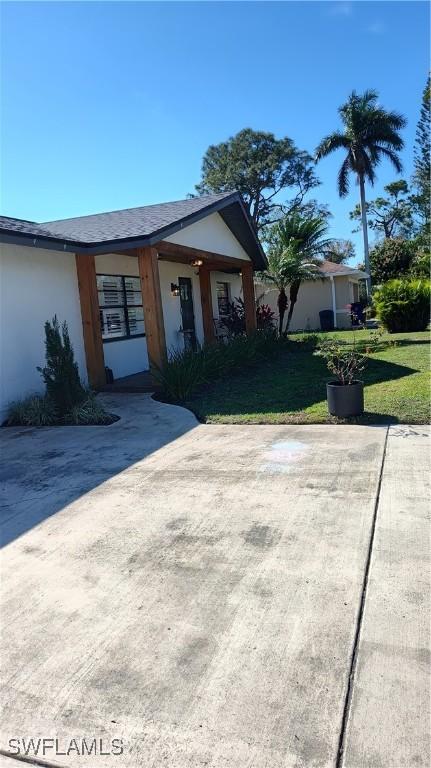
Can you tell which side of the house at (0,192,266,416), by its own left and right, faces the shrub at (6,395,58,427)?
right

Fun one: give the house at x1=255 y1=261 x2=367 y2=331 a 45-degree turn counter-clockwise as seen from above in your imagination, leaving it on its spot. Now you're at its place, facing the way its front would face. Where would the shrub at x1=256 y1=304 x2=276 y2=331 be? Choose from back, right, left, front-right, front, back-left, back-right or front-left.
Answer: back-right

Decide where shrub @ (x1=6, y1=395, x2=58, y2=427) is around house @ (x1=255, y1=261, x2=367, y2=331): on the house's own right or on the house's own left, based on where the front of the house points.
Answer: on the house's own right

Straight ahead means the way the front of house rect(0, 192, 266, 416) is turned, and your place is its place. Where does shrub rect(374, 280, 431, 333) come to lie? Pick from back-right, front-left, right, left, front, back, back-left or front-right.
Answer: left

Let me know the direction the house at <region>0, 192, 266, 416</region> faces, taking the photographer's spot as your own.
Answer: facing the viewer and to the right of the viewer

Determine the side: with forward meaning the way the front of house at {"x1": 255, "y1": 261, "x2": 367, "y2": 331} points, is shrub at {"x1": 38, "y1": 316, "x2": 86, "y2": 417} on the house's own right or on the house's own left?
on the house's own right

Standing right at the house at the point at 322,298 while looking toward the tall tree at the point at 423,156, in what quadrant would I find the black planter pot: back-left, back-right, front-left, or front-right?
back-right

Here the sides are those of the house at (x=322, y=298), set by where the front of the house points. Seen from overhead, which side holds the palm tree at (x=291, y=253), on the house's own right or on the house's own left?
on the house's own right

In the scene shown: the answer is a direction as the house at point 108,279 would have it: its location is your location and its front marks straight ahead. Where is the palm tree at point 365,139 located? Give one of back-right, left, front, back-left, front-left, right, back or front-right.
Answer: left

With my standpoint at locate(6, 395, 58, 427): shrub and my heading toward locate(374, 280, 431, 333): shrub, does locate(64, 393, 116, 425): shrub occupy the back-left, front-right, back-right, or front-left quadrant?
front-right

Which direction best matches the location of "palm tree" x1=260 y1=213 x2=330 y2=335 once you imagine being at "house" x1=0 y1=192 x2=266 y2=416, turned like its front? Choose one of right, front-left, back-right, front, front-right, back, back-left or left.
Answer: left

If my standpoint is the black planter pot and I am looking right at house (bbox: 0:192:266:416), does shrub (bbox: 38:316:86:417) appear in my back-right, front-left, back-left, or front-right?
front-left

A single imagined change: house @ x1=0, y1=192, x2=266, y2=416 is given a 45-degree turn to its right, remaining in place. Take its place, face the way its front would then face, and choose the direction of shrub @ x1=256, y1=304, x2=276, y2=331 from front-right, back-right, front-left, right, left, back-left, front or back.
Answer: back-left

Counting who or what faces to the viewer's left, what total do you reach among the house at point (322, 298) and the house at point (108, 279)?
0
